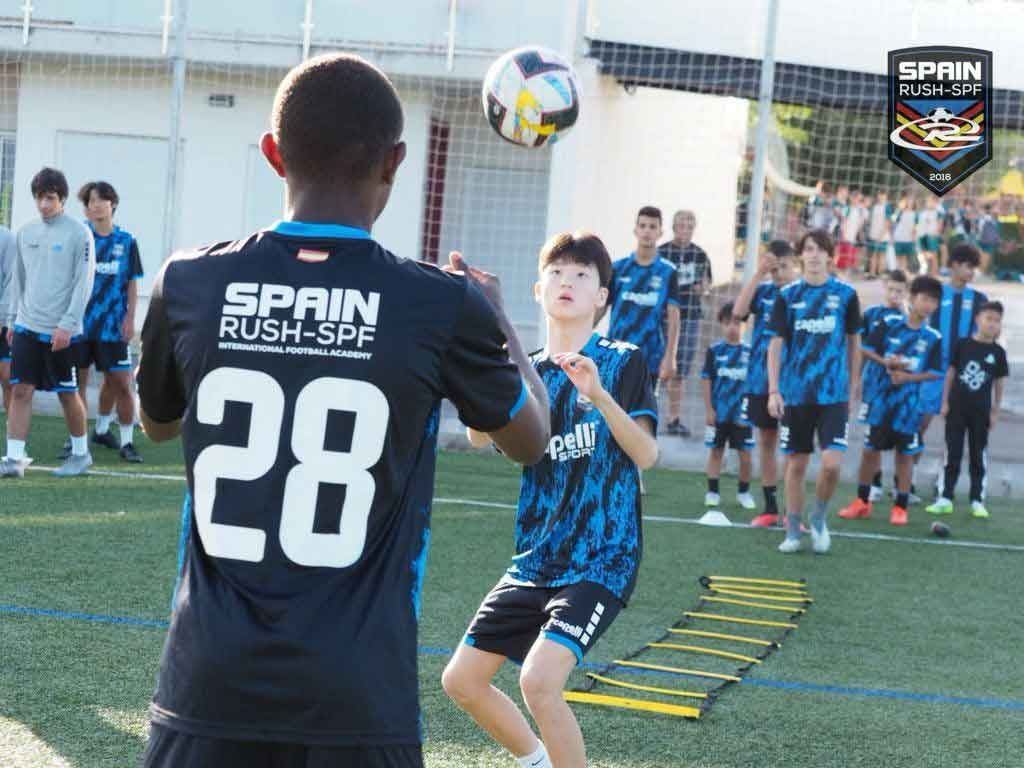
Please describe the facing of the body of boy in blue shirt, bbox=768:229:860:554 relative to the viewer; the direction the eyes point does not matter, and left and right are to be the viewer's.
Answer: facing the viewer

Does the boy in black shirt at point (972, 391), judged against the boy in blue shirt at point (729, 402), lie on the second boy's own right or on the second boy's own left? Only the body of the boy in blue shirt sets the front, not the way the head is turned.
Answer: on the second boy's own left

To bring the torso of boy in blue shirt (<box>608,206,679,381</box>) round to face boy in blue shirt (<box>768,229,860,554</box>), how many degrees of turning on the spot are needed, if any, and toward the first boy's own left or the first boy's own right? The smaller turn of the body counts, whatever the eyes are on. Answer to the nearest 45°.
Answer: approximately 45° to the first boy's own left

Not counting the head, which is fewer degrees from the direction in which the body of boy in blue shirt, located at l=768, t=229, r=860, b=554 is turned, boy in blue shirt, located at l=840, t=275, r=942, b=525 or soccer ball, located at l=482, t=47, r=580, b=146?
the soccer ball

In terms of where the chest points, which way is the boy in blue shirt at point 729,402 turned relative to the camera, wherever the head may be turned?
toward the camera

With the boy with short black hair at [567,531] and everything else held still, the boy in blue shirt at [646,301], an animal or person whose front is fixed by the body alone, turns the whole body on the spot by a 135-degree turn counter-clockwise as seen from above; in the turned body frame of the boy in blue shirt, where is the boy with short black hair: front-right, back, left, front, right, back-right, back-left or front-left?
back-right

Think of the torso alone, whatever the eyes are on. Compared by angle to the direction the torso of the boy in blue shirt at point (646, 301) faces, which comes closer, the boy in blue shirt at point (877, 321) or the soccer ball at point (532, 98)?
the soccer ball

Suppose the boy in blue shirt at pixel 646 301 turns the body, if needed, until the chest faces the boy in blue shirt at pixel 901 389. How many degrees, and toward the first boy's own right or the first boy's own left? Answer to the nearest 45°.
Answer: approximately 90° to the first boy's own left

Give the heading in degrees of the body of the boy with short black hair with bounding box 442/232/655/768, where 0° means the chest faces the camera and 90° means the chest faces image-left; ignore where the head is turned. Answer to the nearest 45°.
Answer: approximately 45°

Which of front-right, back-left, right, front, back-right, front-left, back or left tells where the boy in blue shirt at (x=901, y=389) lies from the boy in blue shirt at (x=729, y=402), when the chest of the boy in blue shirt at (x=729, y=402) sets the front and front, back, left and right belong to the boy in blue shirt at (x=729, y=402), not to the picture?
left

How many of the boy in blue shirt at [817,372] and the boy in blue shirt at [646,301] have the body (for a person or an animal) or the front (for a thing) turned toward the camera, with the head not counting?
2

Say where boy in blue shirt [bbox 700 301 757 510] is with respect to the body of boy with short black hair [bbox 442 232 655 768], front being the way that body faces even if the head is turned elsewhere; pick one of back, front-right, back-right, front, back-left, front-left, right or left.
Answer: back-right
